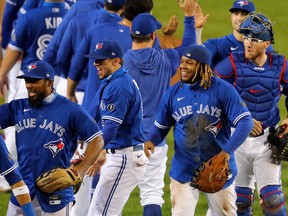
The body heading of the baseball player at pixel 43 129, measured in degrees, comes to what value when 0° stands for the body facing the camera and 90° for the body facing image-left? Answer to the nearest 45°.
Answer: approximately 45°

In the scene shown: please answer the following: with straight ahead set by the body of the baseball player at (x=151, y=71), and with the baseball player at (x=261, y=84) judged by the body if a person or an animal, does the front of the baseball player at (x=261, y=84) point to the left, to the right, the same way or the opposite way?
the opposite way

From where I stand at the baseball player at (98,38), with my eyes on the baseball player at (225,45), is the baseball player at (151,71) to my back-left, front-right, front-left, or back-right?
front-right

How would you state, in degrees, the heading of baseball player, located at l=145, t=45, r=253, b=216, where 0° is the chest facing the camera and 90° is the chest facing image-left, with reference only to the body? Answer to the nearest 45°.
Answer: approximately 45°

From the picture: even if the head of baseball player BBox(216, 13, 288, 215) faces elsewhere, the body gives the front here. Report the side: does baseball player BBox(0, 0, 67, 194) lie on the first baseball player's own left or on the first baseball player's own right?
on the first baseball player's own right

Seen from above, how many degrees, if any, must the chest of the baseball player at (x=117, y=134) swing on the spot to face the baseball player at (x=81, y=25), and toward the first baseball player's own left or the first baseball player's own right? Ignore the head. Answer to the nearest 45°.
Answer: approximately 90° to the first baseball player's own right

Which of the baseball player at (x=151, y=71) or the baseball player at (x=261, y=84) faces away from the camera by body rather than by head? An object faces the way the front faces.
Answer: the baseball player at (x=151, y=71)

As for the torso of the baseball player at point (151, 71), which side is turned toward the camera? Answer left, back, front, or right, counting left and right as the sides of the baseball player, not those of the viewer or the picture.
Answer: back

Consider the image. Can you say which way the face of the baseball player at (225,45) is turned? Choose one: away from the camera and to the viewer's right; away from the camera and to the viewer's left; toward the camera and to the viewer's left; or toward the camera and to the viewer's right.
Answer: toward the camera and to the viewer's left

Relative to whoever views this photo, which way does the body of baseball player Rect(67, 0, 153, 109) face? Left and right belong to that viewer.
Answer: facing away from the viewer and to the left of the viewer

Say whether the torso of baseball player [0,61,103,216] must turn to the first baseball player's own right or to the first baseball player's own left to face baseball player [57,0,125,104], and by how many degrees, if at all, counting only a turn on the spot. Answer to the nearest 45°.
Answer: approximately 135° to the first baseball player's own right

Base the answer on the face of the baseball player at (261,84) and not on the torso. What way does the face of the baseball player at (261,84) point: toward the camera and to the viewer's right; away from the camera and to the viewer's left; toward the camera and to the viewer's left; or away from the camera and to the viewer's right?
toward the camera and to the viewer's left
